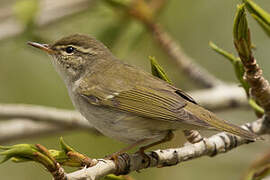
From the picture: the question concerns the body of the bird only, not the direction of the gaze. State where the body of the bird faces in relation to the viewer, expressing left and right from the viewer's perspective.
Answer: facing to the left of the viewer

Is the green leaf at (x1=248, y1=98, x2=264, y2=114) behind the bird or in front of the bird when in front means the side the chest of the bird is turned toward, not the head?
behind
